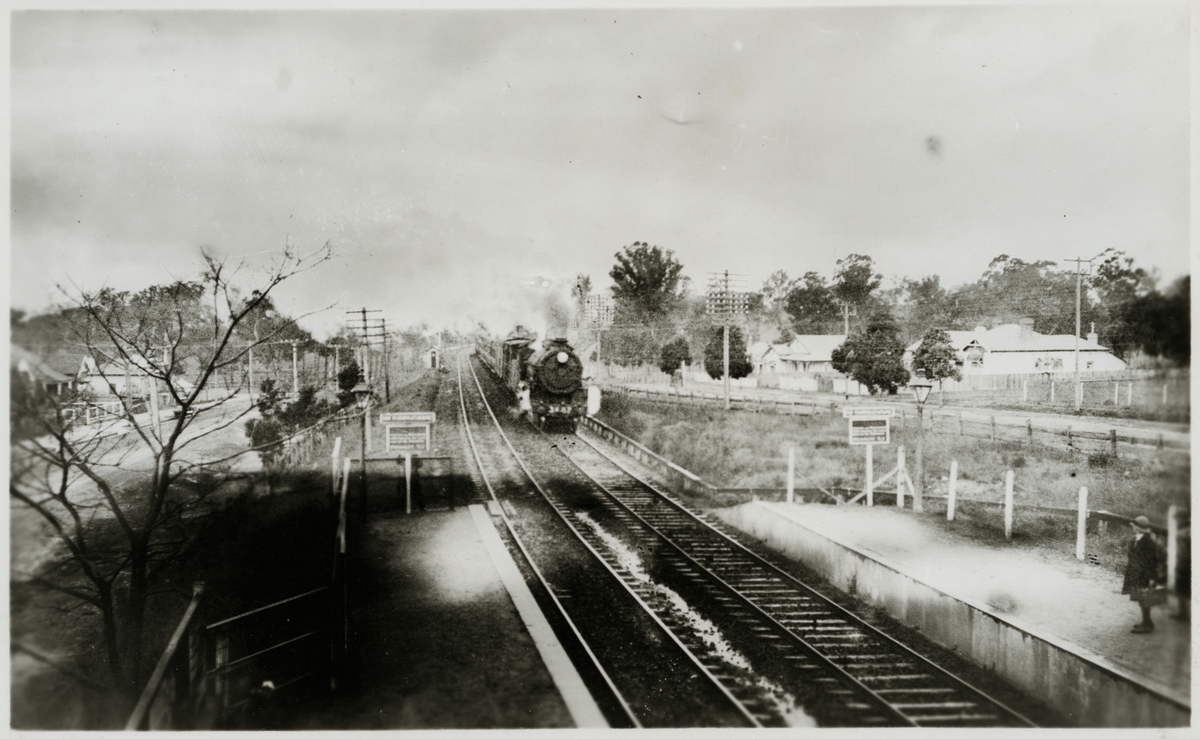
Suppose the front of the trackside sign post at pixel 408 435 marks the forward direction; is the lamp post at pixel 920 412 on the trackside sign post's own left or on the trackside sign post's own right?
on the trackside sign post's own left

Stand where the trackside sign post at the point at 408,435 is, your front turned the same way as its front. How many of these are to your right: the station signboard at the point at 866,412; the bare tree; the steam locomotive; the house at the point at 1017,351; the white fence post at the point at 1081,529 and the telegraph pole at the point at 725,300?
1

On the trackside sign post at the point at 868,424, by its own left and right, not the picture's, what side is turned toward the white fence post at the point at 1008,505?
left

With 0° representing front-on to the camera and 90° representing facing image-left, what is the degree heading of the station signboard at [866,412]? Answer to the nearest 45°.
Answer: approximately 0°

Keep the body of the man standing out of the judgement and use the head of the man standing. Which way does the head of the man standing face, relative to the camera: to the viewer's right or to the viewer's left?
to the viewer's left

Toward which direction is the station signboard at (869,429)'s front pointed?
toward the camera

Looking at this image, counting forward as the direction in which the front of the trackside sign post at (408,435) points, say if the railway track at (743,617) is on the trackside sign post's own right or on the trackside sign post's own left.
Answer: on the trackside sign post's own left

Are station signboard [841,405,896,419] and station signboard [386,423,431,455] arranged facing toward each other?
no

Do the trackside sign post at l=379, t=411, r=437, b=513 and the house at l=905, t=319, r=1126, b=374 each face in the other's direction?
no

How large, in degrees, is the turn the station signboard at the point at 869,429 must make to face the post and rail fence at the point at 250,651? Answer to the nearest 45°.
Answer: approximately 45° to its right

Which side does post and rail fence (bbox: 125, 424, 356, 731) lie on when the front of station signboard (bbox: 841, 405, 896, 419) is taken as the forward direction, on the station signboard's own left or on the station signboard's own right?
on the station signboard's own right

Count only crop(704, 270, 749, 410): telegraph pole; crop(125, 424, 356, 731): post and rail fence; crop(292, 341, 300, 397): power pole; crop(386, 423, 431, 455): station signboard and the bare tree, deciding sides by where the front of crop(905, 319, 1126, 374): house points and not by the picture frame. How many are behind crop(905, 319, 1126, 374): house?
0

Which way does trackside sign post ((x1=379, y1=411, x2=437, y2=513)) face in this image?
toward the camera

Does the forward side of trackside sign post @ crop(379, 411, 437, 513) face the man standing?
no

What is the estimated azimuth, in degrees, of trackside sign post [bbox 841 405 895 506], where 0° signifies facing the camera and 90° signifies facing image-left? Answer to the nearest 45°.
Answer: approximately 0°
